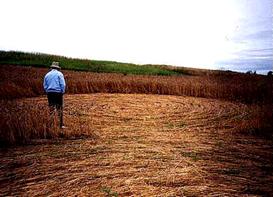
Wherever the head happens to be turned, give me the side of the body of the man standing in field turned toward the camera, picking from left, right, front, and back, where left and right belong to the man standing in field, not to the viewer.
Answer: back
